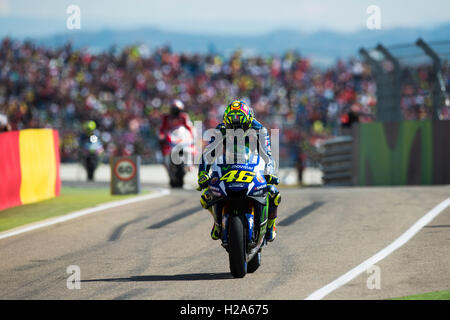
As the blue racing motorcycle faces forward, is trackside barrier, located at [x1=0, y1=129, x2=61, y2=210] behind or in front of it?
behind

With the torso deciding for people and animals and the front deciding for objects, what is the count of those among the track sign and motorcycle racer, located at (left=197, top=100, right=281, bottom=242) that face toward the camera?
2

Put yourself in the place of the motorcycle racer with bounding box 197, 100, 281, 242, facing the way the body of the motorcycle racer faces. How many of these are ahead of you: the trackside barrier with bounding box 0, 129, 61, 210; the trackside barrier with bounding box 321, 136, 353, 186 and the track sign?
0

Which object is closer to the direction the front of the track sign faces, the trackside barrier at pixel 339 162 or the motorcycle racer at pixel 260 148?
the motorcycle racer

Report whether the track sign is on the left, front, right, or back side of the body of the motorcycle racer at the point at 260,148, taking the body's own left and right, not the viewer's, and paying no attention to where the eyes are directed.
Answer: back

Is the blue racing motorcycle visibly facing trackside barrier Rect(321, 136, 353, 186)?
no

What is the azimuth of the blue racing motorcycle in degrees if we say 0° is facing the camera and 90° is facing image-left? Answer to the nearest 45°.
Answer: approximately 0°

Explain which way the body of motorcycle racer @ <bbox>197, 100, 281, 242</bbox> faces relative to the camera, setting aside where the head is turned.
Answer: toward the camera

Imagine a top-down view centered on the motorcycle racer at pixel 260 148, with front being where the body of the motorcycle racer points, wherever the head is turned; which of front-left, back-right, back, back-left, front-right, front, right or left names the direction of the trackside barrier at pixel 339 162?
back

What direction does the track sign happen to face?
toward the camera

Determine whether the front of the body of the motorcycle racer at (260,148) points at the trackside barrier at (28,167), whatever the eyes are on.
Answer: no

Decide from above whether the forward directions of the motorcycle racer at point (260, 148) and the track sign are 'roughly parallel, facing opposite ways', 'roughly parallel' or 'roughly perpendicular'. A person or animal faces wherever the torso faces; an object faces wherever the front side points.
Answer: roughly parallel

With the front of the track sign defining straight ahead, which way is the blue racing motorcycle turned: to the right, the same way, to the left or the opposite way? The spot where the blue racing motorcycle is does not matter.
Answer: the same way

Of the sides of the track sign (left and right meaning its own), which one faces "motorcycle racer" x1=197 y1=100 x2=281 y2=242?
front

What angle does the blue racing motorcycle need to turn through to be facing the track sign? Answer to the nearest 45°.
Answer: approximately 180°

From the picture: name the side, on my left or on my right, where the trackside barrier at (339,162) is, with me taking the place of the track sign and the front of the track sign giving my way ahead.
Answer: on my left
